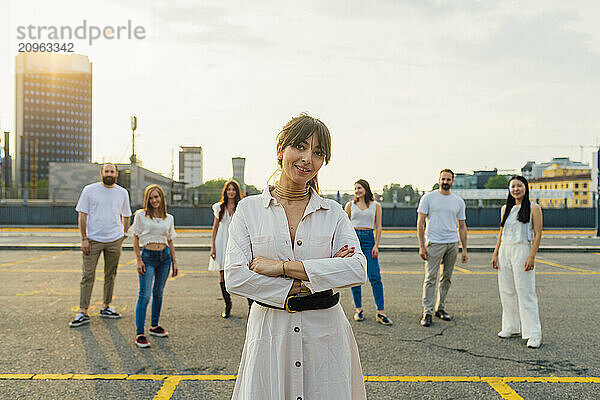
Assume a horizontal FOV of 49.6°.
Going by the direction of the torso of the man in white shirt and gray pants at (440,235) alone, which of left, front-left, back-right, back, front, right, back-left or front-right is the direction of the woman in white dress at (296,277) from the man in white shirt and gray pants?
front

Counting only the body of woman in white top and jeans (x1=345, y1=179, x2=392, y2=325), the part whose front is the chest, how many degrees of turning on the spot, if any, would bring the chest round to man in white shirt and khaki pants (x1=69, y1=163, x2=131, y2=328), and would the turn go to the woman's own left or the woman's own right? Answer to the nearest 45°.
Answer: approximately 90° to the woman's own right

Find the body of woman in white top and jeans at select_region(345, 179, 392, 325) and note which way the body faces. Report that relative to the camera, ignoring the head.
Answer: toward the camera

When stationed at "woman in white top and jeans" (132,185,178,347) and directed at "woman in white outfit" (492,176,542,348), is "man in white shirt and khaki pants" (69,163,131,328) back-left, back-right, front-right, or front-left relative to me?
back-left

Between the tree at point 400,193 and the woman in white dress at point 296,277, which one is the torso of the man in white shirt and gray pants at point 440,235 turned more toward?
the woman in white dress

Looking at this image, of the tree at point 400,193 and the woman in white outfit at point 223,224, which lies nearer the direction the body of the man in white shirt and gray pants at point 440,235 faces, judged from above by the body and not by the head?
the woman in white outfit

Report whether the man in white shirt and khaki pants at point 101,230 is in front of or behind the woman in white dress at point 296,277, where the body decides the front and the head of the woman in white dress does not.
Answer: behind

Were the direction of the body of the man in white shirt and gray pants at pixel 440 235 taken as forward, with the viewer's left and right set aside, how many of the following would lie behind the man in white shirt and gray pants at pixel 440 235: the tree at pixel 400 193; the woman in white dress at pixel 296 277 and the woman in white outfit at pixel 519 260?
1

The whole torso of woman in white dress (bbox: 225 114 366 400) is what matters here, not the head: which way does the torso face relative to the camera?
toward the camera

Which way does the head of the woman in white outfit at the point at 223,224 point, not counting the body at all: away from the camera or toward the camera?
toward the camera

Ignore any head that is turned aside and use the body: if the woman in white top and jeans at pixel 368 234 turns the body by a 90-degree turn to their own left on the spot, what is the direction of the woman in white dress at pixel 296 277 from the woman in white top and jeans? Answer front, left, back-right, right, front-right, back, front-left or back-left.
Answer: right

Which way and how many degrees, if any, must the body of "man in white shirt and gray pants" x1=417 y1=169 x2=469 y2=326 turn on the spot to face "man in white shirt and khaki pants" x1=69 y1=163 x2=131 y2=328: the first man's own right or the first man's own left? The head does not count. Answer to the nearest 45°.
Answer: approximately 90° to the first man's own right

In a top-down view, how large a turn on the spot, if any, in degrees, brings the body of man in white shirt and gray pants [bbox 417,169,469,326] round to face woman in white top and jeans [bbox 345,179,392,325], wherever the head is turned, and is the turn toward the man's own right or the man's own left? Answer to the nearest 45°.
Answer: approximately 90° to the man's own right

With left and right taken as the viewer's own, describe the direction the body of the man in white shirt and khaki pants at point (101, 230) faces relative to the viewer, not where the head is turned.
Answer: facing the viewer

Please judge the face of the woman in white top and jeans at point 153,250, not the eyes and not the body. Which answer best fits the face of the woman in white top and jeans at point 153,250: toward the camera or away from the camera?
toward the camera

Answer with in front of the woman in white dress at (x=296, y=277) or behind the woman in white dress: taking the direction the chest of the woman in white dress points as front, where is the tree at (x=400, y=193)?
behind
